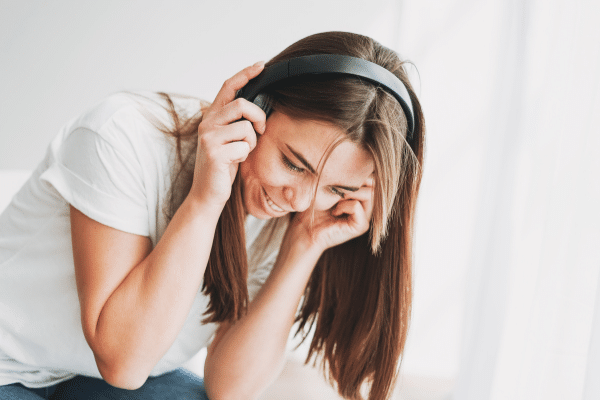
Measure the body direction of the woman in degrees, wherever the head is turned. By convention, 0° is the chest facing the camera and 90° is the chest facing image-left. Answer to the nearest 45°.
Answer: approximately 315°

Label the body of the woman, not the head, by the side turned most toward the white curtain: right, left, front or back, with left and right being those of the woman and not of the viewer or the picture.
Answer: left
